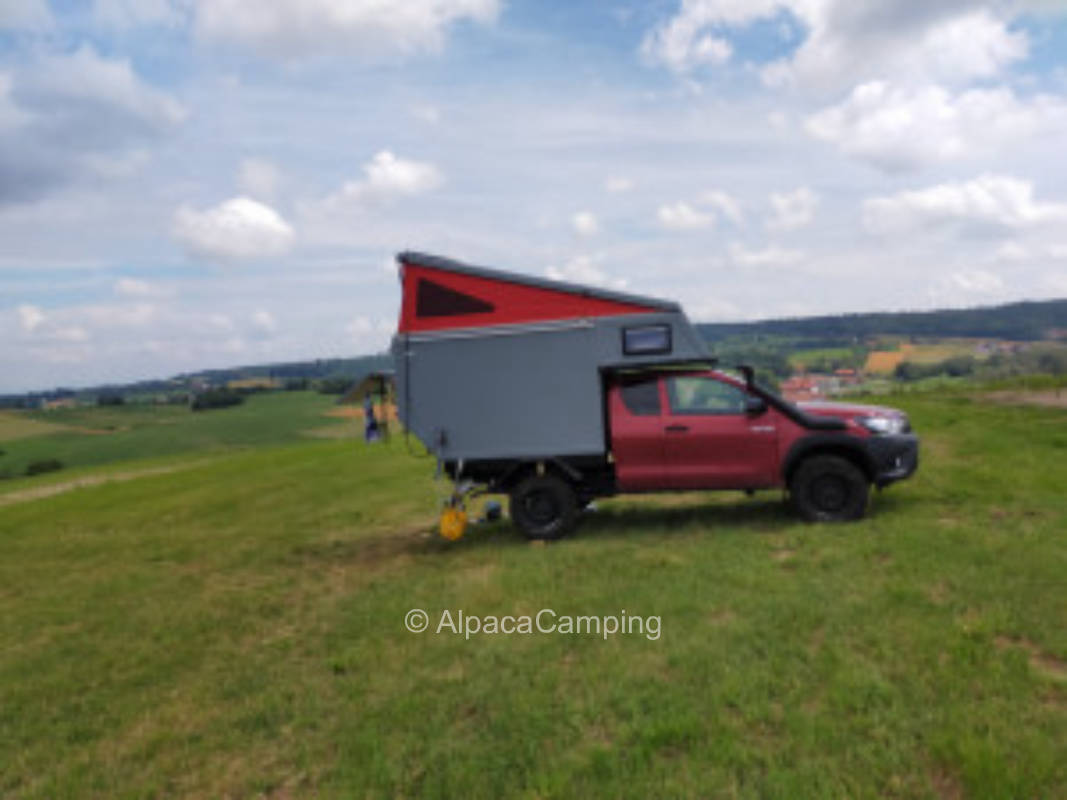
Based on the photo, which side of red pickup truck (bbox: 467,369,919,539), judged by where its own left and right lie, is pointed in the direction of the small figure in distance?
left

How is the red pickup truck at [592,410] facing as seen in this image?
to the viewer's right

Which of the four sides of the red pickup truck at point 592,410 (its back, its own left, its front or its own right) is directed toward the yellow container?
back

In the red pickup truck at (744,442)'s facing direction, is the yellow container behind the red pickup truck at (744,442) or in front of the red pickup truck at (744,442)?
behind
